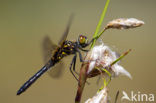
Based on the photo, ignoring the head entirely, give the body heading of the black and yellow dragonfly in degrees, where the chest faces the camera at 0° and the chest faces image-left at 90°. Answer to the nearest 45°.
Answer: approximately 270°
